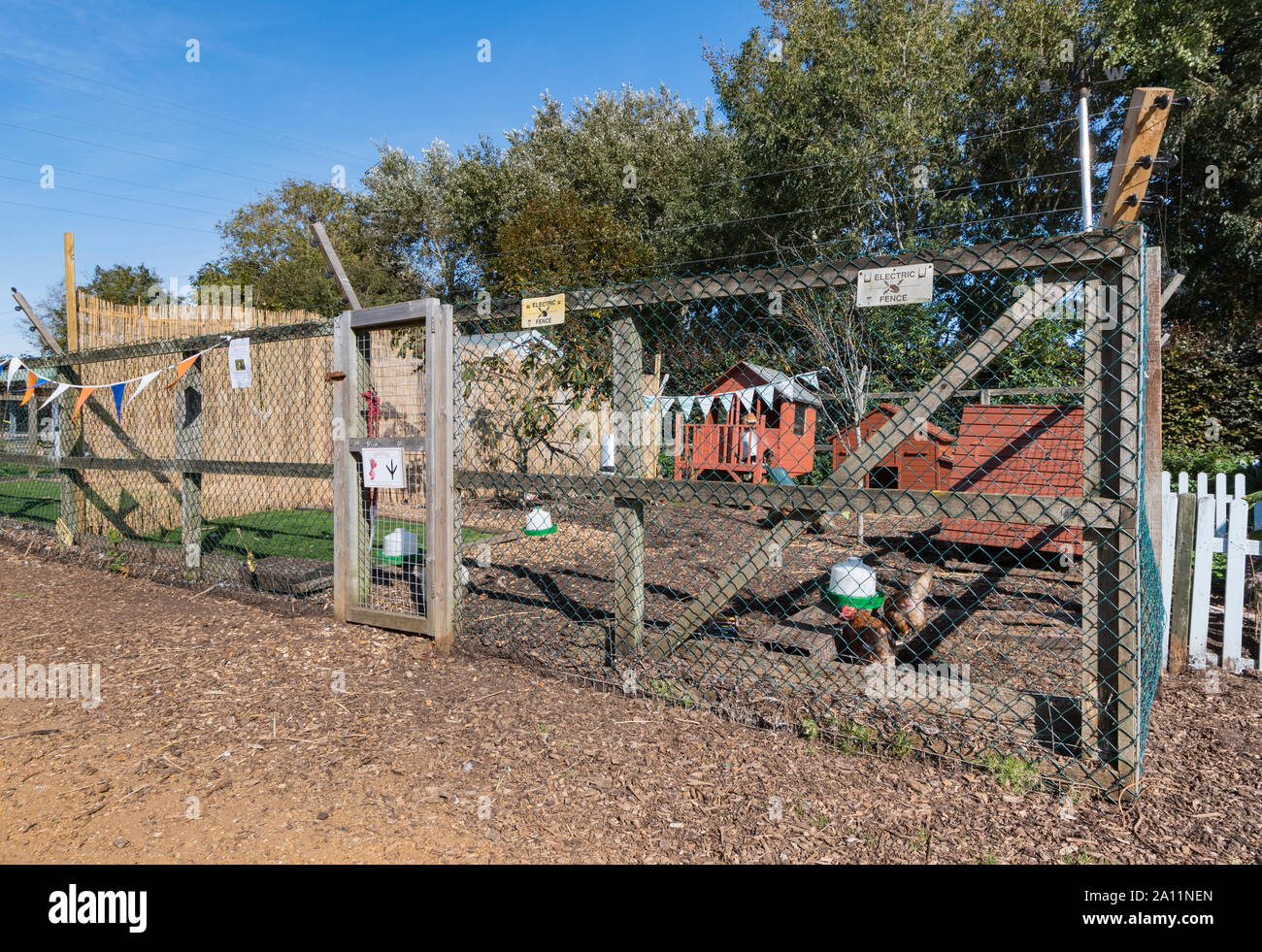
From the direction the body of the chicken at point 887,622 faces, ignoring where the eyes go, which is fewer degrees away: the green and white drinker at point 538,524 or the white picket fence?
the green and white drinker

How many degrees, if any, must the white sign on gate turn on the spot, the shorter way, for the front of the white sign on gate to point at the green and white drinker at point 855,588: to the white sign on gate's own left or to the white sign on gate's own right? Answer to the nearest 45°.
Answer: approximately 90° to the white sign on gate's own left

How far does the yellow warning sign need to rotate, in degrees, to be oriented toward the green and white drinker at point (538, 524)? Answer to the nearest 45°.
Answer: approximately 180°

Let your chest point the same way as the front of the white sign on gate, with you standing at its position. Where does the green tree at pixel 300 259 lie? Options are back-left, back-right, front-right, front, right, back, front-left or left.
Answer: back

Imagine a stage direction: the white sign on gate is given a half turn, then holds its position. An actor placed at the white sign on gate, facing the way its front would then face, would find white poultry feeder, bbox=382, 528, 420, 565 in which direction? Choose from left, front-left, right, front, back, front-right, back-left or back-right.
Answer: front

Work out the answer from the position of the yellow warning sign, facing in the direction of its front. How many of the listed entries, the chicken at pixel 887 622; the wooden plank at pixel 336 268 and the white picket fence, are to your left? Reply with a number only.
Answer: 2
